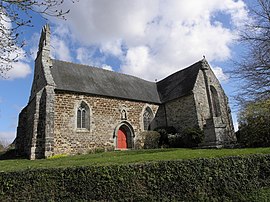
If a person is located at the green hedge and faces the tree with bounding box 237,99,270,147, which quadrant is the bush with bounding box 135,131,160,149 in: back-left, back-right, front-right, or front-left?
front-left

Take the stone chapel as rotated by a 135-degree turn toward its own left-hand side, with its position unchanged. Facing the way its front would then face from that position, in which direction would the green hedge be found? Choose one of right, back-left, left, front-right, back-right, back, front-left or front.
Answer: back

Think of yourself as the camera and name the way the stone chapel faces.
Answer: facing the viewer and to the right of the viewer
